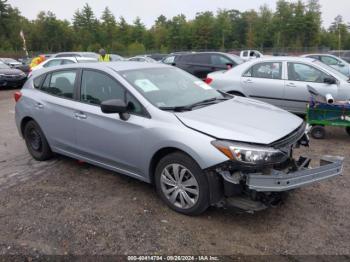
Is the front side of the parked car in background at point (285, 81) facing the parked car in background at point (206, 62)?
no

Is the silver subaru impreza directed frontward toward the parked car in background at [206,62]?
no

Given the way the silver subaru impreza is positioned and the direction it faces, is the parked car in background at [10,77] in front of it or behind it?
behind

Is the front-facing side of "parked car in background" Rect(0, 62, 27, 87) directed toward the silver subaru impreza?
yes

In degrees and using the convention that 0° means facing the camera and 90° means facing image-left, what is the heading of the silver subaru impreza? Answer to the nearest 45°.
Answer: approximately 315°

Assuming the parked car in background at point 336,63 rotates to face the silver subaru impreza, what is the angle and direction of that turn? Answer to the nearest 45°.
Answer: approximately 90° to its right

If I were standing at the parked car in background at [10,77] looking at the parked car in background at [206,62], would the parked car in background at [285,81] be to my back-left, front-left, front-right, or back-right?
front-right

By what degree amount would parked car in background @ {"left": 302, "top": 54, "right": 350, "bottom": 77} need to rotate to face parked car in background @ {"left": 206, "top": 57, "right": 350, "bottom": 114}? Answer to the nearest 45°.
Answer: approximately 90° to its right

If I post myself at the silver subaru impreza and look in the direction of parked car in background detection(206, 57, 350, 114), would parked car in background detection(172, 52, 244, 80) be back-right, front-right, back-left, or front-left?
front-left

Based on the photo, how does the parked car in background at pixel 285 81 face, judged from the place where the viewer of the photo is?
facing to the right of the viewer

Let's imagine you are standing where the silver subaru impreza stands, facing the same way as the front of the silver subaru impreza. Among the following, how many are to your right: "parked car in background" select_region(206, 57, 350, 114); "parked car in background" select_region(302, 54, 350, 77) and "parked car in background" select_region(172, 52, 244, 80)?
0
